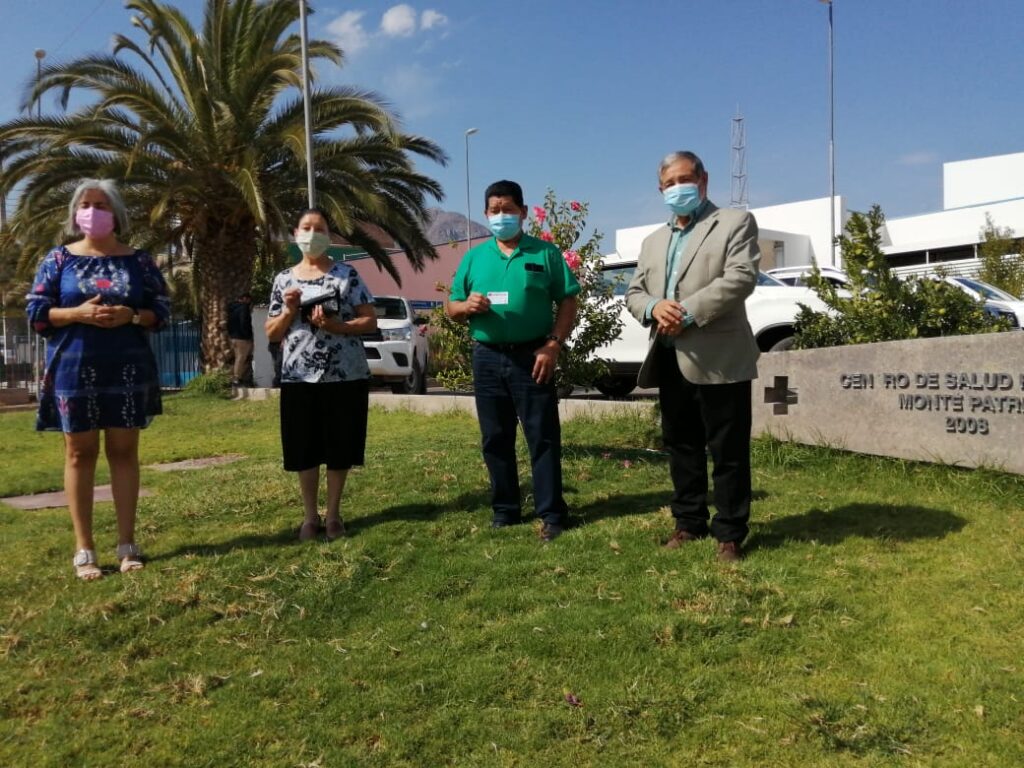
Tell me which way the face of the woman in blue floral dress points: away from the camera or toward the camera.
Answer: toward the camera

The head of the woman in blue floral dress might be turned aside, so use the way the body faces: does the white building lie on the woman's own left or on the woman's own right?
on the woman's own left

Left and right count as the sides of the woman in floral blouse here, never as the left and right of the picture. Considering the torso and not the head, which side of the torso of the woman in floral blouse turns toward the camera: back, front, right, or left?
front

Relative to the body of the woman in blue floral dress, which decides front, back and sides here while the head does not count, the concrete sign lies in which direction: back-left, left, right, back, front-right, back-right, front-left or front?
left

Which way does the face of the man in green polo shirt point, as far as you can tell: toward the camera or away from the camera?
toward the camera

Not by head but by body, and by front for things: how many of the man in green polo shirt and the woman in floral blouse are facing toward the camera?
2

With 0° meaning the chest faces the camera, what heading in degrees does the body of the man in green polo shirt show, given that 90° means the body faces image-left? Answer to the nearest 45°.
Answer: approximately 0°

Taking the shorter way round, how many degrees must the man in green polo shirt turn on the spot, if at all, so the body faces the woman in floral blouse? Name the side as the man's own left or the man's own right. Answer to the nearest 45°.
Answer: approximately 90° to the man's own right

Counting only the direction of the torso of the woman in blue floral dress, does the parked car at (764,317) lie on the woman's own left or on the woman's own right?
on the woman's own left

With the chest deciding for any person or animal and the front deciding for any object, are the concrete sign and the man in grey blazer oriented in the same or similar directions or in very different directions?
same or similar directions

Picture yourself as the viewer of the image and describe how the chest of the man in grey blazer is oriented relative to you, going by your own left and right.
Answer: facing the viewer and to the left of the viewer

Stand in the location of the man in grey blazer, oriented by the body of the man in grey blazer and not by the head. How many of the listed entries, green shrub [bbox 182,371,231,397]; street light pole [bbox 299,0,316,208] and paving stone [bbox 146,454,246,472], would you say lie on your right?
3

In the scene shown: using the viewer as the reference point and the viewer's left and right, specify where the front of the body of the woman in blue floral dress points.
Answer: facing the viewer

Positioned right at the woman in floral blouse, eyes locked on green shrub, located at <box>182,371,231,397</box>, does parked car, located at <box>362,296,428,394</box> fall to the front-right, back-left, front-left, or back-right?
front-right
